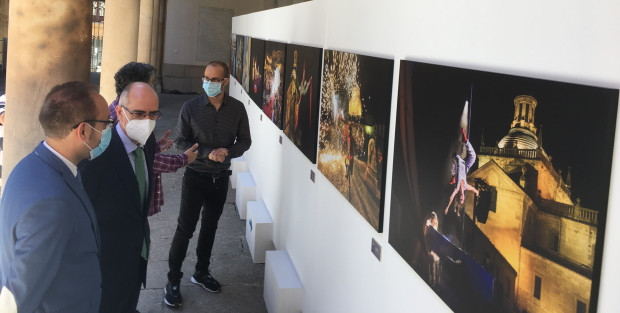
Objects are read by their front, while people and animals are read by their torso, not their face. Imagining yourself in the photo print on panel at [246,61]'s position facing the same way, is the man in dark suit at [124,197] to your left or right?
on your left

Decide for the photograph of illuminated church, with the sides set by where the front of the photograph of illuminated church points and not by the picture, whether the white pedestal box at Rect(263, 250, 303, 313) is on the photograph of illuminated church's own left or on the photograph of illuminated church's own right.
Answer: on the photograph of illuminated church's own right

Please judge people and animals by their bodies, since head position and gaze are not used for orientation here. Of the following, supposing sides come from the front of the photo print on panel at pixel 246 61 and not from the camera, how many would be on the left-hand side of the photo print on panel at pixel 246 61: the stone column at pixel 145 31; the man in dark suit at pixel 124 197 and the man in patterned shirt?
2

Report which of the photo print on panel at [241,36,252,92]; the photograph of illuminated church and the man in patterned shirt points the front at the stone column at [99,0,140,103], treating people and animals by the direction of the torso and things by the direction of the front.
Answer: the photo print on panel

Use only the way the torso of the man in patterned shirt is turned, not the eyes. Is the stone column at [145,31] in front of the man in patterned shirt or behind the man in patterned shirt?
behind

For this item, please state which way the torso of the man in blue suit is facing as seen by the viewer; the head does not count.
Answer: to the viewer's right

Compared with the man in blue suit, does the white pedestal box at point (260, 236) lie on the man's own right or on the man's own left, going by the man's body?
on the man's own left

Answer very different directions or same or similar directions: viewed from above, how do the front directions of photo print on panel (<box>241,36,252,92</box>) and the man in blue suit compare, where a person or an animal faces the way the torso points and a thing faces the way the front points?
very different directions

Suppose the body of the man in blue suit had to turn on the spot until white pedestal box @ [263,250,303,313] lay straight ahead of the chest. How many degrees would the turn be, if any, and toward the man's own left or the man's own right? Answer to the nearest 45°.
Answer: approximately 45° to the man's own left

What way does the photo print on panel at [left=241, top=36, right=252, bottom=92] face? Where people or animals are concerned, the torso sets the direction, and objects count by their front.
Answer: to the viewer's left
